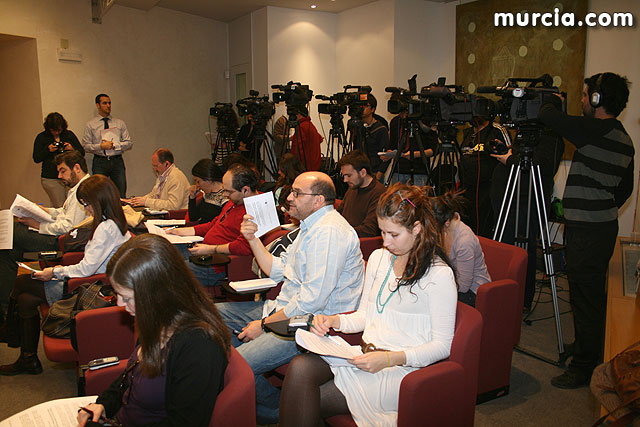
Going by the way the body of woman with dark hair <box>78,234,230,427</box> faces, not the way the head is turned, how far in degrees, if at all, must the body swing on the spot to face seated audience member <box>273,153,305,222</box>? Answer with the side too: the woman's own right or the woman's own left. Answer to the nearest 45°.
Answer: approximately 135° to the woman's own right

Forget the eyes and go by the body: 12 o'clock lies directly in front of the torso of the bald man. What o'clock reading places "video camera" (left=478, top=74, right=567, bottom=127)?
The video camera is roughly at 5 o'clock from the bald man.

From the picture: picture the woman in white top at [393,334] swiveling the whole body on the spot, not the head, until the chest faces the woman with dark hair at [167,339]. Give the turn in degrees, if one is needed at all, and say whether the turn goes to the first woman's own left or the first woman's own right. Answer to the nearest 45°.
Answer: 0° — they already face them

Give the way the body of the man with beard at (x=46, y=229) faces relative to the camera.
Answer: to the viewer's left

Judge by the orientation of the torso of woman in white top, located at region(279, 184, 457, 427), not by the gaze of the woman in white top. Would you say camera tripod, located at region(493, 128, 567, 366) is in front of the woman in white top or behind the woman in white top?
behind

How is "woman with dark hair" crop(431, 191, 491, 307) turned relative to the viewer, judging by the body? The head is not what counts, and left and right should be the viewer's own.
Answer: facing to the left of the viewer

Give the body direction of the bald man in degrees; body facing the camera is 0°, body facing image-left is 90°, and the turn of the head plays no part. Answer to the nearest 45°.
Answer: approximately 90°

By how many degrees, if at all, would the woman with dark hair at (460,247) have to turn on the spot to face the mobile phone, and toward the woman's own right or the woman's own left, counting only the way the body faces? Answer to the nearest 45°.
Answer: approximately 45° to the woman's own left

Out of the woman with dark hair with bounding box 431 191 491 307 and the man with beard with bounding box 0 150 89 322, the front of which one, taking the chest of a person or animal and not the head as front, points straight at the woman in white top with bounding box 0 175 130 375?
the woman with dark hair

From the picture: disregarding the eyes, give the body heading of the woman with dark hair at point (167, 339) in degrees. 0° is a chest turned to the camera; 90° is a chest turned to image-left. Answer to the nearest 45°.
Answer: approximately 45°

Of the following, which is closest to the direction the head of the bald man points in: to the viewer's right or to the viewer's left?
to the viewer's left

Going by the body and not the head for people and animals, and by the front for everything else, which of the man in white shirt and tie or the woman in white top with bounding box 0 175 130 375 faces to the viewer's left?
the woman in white top

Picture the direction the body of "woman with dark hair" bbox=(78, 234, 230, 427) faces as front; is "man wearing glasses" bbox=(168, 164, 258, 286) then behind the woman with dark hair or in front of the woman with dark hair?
behind

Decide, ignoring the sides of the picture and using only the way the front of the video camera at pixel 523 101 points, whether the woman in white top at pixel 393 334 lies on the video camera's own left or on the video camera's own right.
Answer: on the video camera's own left

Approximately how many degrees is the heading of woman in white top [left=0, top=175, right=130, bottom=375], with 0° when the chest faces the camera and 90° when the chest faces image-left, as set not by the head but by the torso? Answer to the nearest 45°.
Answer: approximately 90°
